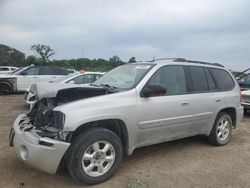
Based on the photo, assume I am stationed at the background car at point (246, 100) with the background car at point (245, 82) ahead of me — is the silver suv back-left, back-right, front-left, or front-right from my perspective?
back-left

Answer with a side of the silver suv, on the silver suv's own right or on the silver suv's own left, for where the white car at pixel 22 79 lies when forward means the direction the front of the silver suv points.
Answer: on the silver suv's own right

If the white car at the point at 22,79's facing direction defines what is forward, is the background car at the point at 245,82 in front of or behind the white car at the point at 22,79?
behind

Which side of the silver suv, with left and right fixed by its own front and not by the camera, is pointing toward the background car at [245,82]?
back

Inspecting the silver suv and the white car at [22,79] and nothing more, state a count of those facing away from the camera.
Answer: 0

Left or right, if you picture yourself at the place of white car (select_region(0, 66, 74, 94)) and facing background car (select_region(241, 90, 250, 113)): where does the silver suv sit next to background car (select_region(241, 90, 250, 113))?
right

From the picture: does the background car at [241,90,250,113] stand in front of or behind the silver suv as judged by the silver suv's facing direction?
behind

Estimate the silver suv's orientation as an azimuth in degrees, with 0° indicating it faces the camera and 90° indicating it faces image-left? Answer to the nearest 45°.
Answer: approximately 45°

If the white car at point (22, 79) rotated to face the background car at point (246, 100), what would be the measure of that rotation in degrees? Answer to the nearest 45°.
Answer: approximately 135° to its left

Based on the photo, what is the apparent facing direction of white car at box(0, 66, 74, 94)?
to the viewer's left
